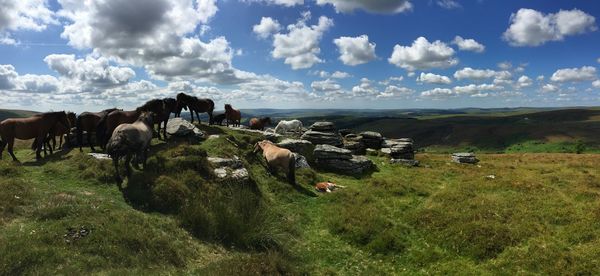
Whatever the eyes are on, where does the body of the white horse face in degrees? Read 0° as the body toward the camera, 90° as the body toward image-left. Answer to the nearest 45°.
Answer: approximately 90°

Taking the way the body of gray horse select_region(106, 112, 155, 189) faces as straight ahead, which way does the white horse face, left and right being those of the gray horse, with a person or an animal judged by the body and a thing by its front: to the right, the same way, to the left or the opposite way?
to the left

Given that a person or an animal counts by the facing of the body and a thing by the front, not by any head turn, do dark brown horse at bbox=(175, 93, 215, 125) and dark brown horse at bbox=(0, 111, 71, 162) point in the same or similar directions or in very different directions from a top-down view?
very different directions

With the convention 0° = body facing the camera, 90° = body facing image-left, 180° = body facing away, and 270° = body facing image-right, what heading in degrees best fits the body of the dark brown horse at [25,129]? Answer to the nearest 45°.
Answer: approximately 270°

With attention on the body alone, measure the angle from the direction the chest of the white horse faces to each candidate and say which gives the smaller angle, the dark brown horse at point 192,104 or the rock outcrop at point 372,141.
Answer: the dark brown horse

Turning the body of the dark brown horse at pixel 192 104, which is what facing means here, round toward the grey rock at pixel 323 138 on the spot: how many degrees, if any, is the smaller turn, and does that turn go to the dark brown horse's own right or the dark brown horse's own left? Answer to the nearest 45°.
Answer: approximately 180°

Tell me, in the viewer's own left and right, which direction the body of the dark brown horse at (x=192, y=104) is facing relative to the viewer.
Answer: facing to the left of the viewer

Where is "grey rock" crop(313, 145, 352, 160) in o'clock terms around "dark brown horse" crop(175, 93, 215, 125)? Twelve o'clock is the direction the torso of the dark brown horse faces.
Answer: The grey rock is roughly at 7 o'clock from the dark brown horse.

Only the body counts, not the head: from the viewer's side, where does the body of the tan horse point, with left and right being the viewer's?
facing away from the viewer and to the left of the viewer

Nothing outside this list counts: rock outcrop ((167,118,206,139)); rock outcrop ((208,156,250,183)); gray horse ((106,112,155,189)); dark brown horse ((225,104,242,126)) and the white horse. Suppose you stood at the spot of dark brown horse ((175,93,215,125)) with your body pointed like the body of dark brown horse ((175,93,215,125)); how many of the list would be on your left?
3
